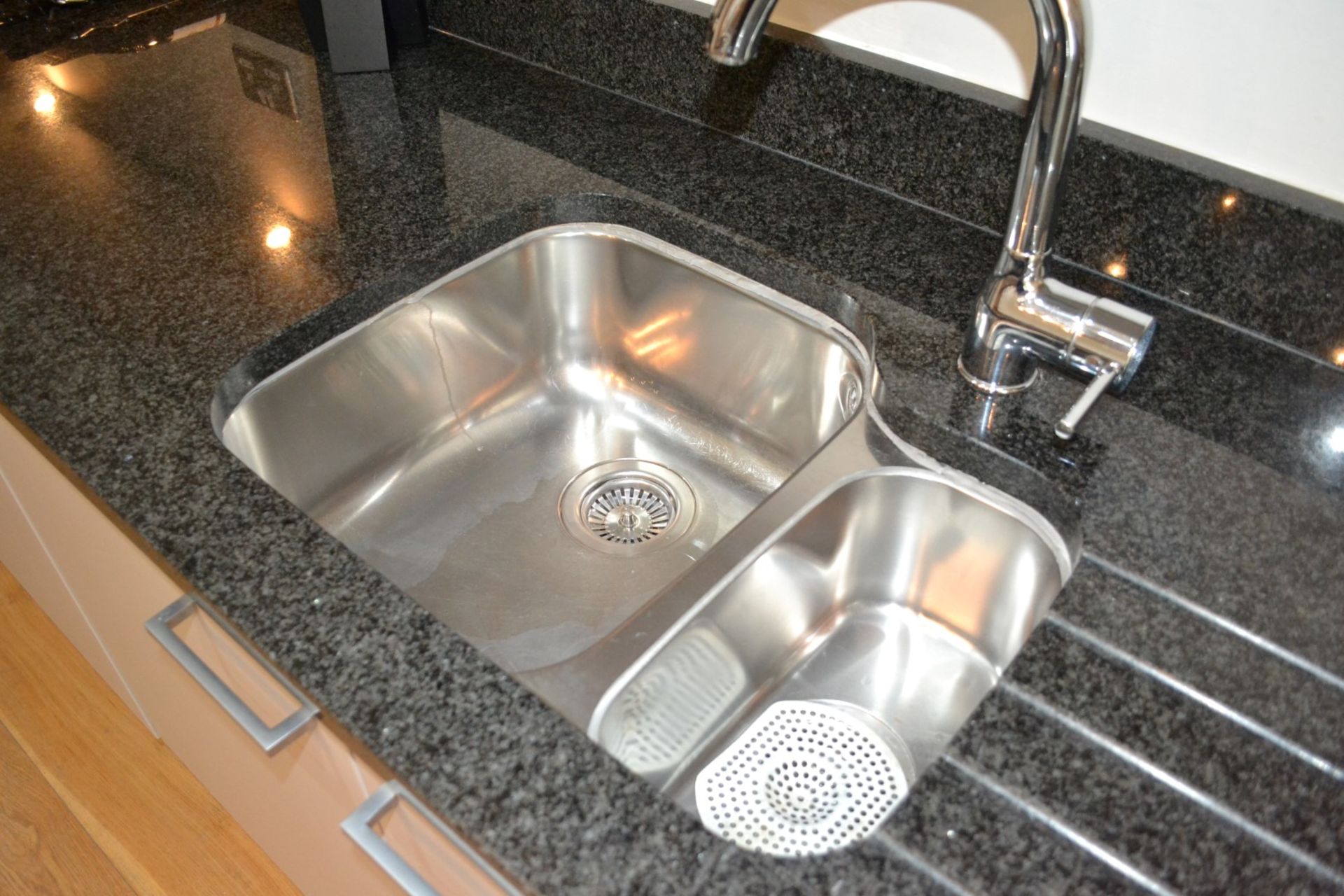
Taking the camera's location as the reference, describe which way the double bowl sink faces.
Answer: facing the viewer and to the left of the viewer

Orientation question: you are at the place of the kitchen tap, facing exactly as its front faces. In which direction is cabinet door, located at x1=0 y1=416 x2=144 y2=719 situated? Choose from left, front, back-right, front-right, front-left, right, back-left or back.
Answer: front-right

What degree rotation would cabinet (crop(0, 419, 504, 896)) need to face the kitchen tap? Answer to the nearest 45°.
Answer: approximately 135° to its left

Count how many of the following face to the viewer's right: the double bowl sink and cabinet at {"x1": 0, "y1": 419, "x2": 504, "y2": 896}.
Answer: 0
